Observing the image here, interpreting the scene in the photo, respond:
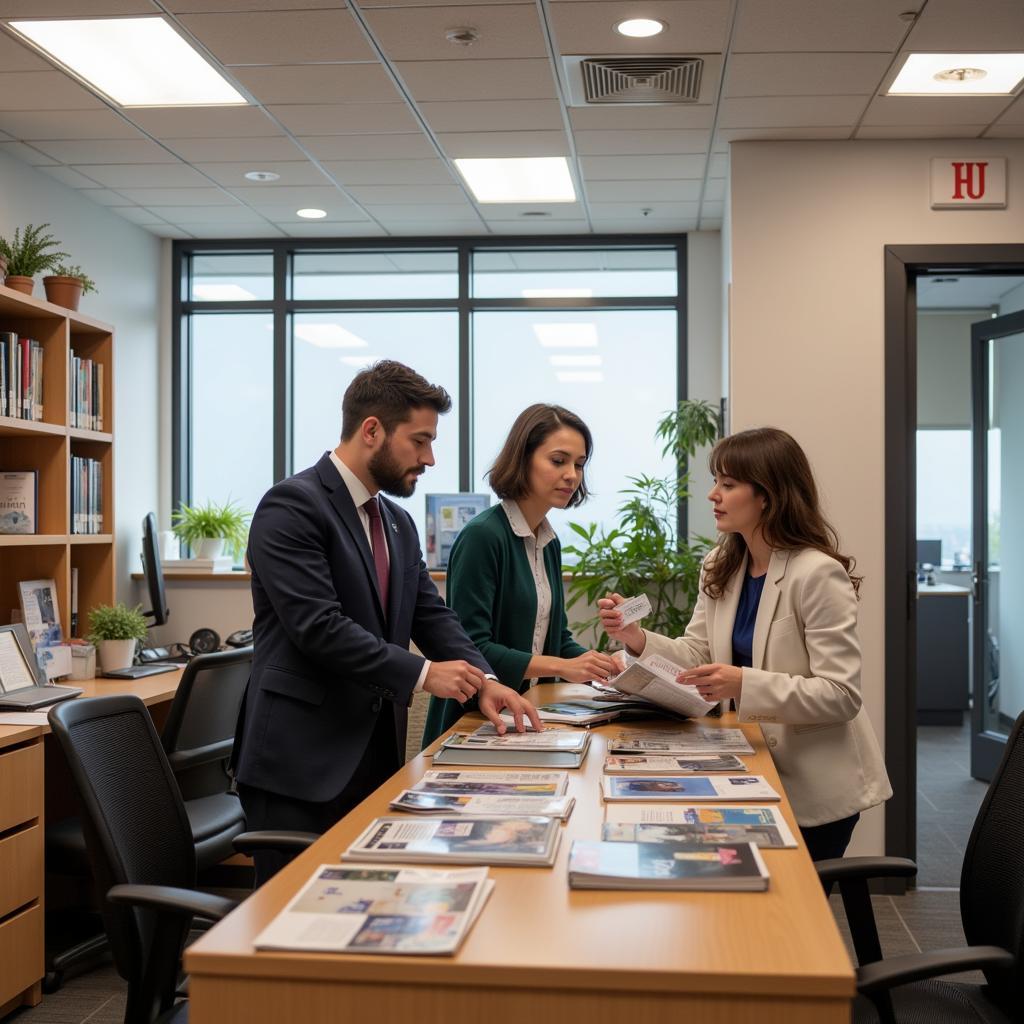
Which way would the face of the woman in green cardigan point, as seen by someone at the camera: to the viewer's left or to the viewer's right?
to the viewer's right

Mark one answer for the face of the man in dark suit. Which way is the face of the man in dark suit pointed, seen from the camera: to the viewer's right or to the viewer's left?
to the viewer's right

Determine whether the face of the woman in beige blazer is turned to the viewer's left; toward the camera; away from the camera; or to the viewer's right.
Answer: to the viewer's left

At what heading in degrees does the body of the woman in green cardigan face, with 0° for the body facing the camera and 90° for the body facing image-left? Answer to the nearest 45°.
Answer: approximately 315°
